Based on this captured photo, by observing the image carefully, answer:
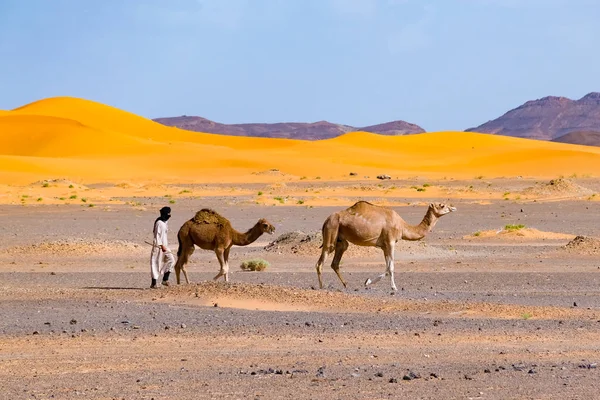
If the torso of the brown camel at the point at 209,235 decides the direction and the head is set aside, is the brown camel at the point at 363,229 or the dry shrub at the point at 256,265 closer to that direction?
the brown camel

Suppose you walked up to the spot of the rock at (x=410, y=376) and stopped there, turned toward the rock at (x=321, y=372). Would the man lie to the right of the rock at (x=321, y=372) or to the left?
right

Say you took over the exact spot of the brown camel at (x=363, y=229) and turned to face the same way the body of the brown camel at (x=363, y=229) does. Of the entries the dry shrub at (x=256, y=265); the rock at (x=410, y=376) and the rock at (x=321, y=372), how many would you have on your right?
2

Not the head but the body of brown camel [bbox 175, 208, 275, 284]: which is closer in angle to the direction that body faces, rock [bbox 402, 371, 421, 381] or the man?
the rock

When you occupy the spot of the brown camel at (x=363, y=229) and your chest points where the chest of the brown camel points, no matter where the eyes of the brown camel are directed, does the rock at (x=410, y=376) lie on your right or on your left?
on your right

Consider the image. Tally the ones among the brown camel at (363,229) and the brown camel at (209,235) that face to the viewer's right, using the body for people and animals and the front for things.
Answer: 2

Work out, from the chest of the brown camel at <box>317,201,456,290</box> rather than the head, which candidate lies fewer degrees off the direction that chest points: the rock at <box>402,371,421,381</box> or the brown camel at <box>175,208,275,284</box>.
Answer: the rock

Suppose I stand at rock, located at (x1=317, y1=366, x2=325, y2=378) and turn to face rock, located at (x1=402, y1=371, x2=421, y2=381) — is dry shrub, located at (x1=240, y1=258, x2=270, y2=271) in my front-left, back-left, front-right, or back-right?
back-left

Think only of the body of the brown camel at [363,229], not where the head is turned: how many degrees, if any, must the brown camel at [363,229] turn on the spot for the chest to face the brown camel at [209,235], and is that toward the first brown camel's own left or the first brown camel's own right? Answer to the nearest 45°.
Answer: approximately 180°

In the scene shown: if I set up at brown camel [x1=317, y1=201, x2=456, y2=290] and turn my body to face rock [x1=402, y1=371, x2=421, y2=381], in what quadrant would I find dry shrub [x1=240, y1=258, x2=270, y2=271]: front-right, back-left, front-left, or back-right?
back-right

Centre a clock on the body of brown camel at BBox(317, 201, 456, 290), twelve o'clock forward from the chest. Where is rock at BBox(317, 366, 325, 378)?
The rock is roughly at 3 o'clock from the brown camel.

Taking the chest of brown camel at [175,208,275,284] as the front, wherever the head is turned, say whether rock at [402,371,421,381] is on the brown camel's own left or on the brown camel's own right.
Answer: on the brown camel's own right

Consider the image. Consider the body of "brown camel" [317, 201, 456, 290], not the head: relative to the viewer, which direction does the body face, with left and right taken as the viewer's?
facing to the right of the viewer

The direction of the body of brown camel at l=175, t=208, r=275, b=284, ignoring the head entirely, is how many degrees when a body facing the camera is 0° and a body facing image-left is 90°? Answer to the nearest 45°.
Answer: approximately 270°

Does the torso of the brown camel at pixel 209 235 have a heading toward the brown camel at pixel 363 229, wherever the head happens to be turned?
yes

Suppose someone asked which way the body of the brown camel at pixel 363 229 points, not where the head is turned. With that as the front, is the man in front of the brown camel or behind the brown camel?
behind
